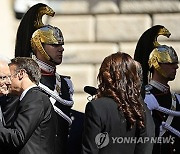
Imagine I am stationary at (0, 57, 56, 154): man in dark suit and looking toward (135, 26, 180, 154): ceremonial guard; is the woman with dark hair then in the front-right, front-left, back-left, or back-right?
front-right

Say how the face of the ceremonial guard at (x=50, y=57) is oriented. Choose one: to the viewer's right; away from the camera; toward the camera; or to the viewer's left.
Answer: to the viewer's right

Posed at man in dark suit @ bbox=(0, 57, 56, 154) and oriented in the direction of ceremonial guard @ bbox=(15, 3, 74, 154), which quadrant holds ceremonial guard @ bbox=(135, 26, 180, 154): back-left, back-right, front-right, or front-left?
front-right

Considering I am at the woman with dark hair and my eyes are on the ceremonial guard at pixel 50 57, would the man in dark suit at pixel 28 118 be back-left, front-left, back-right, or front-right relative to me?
front-left

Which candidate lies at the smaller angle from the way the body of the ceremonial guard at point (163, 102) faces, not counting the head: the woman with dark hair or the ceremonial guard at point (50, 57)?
the woman with dark hair

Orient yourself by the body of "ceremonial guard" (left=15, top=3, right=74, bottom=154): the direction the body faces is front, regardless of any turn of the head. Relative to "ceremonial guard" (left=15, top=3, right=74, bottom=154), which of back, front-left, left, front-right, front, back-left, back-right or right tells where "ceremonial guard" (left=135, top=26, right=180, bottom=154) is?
front-left

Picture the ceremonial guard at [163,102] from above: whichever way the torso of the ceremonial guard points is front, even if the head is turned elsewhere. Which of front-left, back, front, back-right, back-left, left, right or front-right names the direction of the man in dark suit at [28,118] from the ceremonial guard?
right

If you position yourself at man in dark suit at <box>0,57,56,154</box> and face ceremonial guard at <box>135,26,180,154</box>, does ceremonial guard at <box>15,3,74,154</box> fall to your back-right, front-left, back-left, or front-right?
front-left

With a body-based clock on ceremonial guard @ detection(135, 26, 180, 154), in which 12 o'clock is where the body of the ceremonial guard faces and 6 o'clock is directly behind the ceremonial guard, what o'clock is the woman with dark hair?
The woman with dark hair is roughly at 2 o'clock from the ceremonial guard.

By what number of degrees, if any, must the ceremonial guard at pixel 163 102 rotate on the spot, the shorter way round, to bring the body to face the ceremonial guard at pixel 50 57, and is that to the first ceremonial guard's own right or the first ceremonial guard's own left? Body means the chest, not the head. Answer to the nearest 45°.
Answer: approximately 135° to the first ceremonial guard's own right

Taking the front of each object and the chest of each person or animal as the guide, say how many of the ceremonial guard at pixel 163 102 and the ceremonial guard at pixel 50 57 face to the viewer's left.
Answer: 0

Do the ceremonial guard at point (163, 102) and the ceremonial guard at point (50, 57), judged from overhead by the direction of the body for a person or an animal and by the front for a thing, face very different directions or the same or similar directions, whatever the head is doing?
same or similar directions

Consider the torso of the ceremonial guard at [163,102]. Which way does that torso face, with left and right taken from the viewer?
facing the viewer and to the right of the viewer

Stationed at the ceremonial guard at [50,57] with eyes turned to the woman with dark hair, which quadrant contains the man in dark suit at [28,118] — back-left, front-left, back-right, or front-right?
front-right
